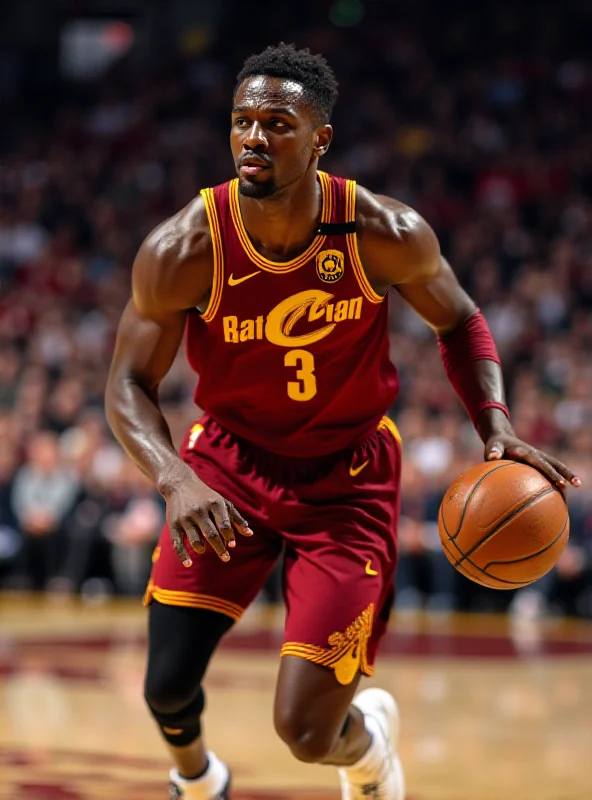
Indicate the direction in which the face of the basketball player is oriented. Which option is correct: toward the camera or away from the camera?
toward the camera

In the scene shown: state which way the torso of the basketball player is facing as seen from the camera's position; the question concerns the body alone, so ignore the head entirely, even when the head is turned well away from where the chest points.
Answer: toward the camera
